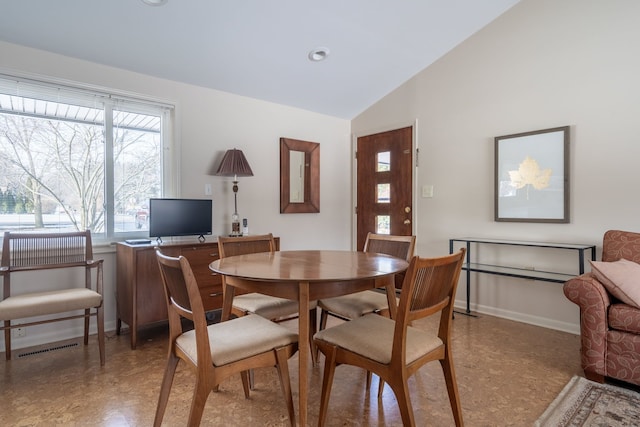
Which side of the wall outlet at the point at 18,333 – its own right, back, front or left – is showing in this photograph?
front

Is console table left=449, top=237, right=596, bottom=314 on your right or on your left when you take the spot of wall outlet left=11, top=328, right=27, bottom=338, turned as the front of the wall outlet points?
on your left

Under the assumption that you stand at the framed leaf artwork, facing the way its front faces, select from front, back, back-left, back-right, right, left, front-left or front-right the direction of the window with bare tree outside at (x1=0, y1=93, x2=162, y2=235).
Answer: front

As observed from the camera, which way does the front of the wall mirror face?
facing the viewer and to the right of the viewer

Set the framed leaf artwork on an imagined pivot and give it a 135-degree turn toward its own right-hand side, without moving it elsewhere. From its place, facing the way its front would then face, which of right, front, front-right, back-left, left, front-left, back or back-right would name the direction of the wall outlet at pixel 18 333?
back-left

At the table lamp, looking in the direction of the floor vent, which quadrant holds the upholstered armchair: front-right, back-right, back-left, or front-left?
back-left

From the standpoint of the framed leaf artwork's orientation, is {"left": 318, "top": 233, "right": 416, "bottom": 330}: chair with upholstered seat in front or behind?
in front

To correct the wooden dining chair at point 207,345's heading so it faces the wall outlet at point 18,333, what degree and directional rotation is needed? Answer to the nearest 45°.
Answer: approximately 90° to its left

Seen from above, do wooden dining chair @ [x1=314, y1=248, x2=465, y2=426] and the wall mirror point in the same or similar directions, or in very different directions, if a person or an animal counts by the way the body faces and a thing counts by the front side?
very different directions

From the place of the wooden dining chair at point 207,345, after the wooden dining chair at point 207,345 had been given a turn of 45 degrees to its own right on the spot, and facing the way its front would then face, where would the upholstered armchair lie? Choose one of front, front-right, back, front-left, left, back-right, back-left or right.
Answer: front

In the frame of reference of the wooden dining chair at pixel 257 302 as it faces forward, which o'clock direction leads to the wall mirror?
The wall mirror is roughly at 8 o'clock from the wooden dining chair.

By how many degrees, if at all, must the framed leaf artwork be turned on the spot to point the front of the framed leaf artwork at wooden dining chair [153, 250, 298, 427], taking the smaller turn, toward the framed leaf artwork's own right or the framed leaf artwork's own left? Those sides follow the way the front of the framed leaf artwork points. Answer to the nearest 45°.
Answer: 0° — it already faces it

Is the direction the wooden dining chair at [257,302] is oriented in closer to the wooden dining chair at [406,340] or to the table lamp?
the wooden dining chair

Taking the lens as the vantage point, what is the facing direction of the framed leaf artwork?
facing the viewer and to the left of the viewer
